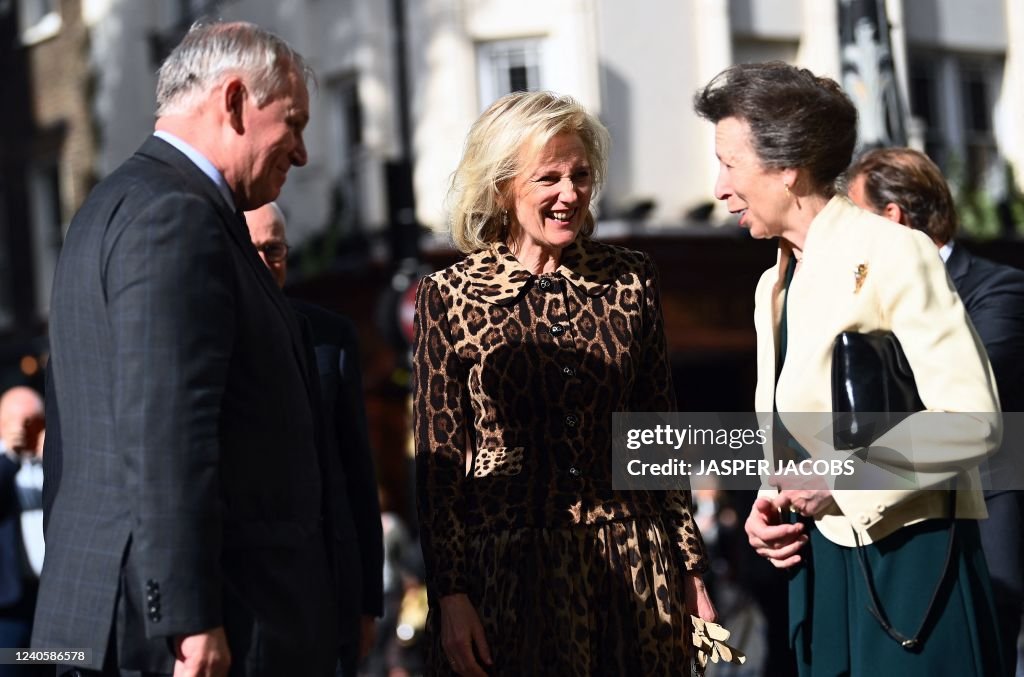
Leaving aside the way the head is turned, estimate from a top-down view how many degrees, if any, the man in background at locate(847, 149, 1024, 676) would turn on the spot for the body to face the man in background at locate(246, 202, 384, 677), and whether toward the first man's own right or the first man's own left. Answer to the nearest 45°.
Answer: approximately 45° to the first man's own left

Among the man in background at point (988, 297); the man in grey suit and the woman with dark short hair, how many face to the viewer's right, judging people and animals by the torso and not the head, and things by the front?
1

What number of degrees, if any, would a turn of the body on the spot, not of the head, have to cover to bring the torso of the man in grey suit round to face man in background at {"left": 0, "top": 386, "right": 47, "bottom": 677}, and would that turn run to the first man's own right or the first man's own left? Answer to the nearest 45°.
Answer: approximately 90° to the first man's own left

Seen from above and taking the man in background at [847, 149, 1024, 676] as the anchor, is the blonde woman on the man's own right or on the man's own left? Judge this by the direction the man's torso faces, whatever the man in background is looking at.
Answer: on the man's own left

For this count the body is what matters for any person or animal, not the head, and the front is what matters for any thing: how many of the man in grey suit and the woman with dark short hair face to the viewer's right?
1

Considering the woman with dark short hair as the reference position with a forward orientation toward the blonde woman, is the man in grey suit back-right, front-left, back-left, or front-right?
front-left

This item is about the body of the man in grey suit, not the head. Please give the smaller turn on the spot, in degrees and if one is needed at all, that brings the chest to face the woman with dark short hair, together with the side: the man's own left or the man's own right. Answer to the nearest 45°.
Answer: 0° — they already face them

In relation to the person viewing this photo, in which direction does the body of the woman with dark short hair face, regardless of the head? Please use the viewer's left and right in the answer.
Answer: facing the viewer and to the left of the viewer

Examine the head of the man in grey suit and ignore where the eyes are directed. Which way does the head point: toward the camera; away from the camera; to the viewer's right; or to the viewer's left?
to the viewer's right

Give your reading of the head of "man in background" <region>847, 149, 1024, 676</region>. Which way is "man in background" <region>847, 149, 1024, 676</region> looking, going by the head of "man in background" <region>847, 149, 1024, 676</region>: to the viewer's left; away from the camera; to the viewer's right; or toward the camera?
to the viewer's left

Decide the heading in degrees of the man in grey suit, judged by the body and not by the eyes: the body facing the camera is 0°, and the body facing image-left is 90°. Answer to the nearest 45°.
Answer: approximately 270°
